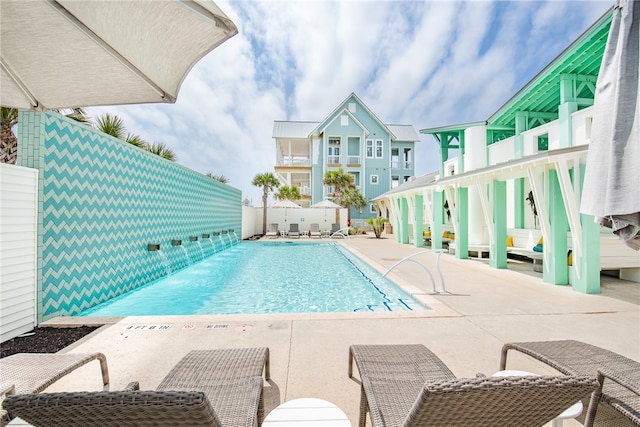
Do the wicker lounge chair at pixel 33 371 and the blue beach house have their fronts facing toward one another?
yes

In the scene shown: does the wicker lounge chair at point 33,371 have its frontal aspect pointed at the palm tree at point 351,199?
yes

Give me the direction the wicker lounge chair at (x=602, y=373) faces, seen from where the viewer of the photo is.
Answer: facing away from the viewer and to the left of the viewer

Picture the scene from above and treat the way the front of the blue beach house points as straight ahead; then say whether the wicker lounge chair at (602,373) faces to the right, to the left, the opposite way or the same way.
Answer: the opposite way

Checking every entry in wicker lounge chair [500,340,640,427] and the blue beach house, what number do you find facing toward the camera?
1

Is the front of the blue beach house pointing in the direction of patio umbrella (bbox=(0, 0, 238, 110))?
yes

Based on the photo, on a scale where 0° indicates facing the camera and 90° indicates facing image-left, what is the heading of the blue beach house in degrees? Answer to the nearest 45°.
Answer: approximately 0°

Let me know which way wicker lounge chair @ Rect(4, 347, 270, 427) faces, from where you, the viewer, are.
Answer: facing away from the viewer and to the right of the viewer

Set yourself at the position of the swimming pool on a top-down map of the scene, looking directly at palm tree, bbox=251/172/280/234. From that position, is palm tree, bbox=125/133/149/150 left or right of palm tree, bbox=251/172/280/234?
left

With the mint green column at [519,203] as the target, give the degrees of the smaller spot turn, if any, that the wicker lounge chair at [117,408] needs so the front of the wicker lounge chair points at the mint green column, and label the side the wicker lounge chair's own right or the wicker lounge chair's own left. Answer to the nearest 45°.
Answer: approximately 45° to the wicker lounge chair's own right
